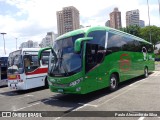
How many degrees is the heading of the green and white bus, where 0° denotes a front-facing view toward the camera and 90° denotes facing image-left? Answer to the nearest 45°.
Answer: approximately 45°
